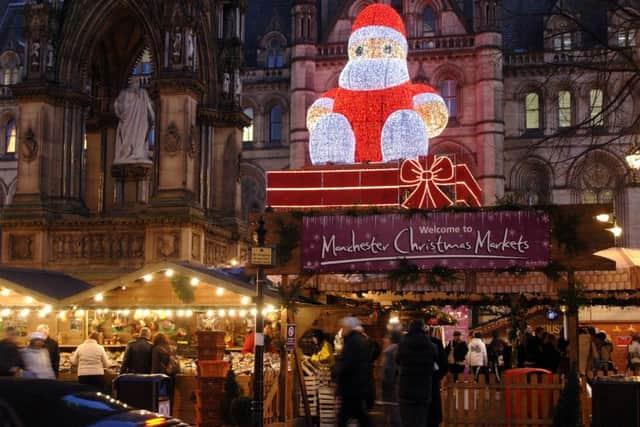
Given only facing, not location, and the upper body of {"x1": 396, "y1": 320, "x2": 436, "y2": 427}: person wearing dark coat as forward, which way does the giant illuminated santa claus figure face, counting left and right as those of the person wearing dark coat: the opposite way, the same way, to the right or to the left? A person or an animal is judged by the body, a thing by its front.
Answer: the opposite way

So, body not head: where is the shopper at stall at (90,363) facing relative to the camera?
away from the camera

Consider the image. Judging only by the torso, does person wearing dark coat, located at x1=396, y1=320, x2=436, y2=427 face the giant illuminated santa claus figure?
yes

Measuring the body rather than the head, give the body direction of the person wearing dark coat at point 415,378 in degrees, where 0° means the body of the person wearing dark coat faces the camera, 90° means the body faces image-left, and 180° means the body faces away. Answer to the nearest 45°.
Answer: approximately 180°

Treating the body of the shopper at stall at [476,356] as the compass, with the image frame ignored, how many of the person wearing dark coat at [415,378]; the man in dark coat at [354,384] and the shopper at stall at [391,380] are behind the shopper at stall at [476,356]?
3

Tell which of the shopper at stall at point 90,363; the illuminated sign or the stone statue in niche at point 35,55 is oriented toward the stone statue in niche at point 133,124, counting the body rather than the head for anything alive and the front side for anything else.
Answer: the shopper at stall

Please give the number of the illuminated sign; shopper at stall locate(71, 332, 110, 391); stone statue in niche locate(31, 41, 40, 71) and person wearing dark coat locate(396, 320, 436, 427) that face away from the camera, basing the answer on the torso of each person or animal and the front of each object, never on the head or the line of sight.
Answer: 2

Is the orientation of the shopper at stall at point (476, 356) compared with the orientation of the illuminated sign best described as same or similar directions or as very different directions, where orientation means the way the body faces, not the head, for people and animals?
very different directions

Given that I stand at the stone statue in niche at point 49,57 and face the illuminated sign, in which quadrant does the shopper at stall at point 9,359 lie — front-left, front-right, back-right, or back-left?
front-right

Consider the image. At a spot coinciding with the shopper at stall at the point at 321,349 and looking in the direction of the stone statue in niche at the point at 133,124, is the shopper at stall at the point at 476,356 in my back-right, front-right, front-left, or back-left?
back-right

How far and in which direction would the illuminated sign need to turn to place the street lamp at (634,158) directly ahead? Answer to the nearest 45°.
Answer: approximately 135° to its left

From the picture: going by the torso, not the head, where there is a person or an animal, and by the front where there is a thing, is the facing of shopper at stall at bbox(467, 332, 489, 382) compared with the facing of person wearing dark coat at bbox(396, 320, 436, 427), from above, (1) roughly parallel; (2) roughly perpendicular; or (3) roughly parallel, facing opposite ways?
roughly parallel

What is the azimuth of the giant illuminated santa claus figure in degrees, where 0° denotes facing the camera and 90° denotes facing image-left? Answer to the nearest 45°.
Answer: approximately 0°

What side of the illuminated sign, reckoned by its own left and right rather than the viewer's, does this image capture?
front

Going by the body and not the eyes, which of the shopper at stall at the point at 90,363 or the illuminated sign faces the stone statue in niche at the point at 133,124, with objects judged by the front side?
the shopper at stall

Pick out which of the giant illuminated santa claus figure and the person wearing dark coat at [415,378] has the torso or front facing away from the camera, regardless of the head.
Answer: the person wearing dark coat

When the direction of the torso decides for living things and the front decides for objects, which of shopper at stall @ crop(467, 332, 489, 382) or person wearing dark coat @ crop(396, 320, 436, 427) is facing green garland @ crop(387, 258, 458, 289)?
the person wearing dark coat

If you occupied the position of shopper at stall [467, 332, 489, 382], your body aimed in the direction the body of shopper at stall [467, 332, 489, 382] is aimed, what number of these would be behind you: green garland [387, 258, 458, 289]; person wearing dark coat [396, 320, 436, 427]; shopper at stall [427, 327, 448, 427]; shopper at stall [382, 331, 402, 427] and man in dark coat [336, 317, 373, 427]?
5

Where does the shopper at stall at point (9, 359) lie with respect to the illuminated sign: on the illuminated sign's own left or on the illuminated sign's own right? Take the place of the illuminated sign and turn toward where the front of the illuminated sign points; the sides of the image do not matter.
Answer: on the illuminated sign's own right

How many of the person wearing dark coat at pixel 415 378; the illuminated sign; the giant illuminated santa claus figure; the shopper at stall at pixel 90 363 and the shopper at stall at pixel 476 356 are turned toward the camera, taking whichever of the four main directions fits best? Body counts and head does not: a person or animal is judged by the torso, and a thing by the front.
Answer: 2

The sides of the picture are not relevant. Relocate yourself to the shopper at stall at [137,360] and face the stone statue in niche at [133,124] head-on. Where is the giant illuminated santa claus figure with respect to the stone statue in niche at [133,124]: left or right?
right

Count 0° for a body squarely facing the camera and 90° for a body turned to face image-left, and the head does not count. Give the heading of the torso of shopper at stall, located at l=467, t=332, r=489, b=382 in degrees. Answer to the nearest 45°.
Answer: approximately 180°

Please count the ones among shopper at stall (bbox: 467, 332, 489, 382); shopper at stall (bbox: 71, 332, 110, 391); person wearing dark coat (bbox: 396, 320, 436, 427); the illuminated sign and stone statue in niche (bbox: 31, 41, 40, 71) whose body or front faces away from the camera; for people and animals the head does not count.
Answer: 3
